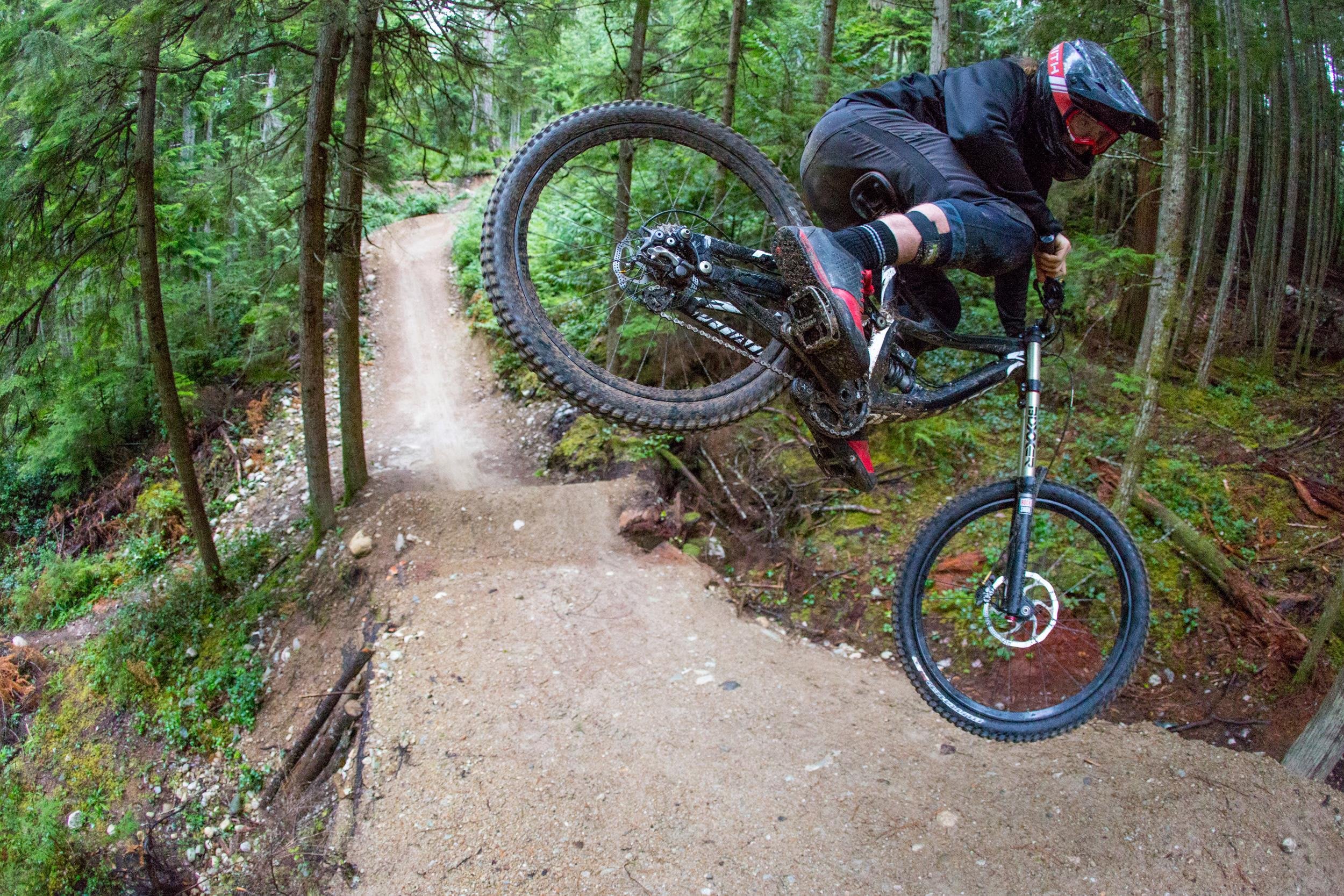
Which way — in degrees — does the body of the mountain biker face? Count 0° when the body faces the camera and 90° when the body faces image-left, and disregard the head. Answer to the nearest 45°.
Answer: approximately 270°

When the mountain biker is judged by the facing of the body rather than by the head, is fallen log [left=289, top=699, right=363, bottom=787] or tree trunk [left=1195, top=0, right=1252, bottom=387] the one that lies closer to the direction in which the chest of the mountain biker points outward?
the tree trunk

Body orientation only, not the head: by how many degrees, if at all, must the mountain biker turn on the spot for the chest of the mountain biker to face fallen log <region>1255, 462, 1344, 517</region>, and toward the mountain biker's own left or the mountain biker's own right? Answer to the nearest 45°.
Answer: approximately 45° to the mountain biker's own left

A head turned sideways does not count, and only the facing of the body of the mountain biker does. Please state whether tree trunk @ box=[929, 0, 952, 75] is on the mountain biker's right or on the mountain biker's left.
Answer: on the mountain biker's left

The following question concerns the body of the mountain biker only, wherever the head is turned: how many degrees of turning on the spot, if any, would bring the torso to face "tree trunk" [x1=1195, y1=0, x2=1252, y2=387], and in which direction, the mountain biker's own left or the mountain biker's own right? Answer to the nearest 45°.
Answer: approximately 90° to the mountain biker's own left

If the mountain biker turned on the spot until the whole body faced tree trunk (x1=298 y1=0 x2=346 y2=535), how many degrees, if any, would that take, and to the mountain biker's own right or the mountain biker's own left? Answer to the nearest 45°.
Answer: approximately 135° to the mountain biker's own left

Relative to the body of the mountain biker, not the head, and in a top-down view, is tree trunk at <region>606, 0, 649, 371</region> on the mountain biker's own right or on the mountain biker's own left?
on the mountain biker's own left

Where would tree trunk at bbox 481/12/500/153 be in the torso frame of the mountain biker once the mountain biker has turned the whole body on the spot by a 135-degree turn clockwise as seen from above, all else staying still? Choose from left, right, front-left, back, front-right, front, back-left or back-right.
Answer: right

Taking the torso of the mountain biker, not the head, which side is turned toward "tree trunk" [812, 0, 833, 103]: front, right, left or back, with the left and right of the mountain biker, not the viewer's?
left

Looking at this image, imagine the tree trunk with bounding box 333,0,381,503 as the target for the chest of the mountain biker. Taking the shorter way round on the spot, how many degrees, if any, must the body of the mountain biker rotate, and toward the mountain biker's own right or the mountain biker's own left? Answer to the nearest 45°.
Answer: approximately 135° to the mountain biker's own left
